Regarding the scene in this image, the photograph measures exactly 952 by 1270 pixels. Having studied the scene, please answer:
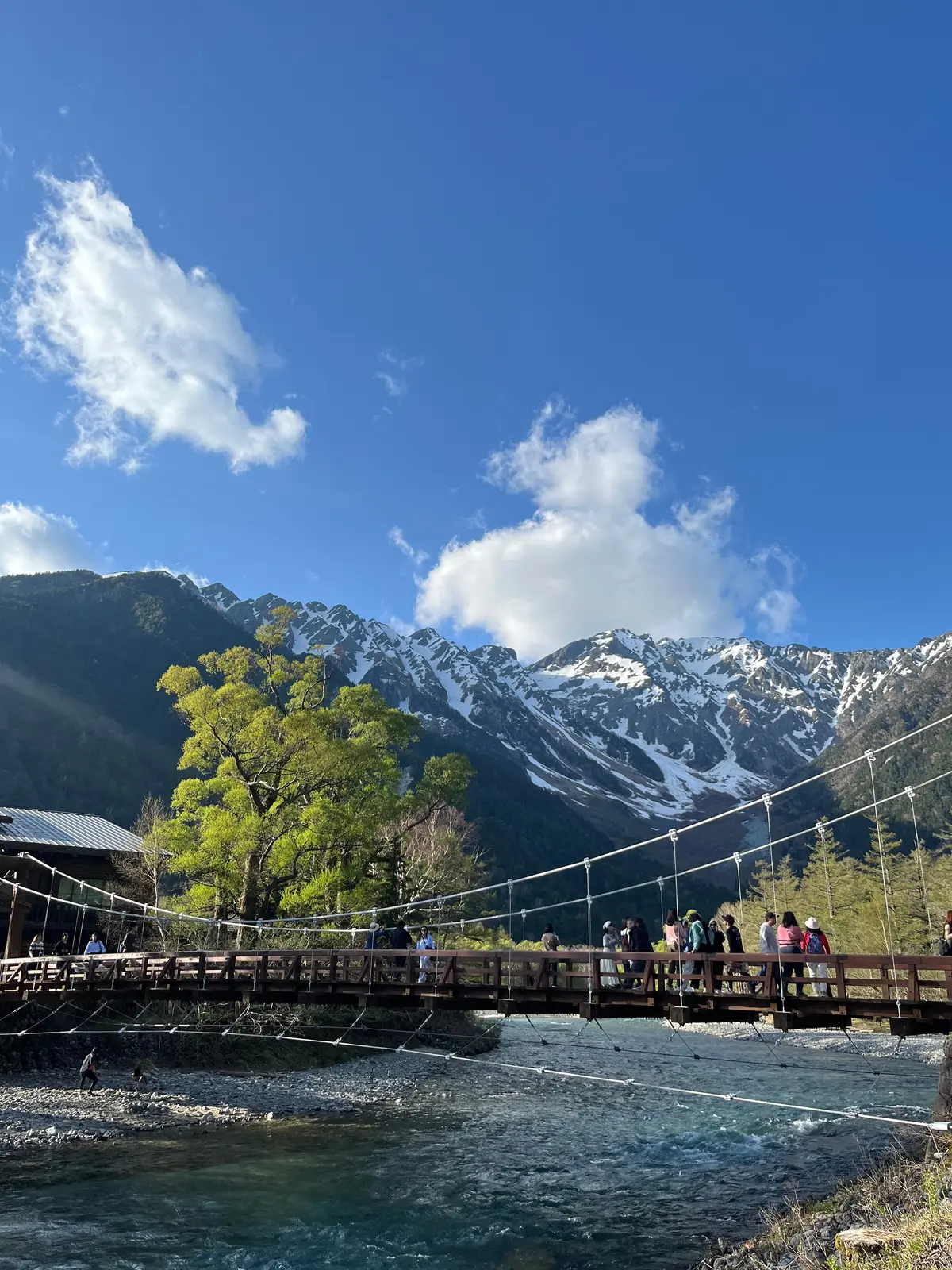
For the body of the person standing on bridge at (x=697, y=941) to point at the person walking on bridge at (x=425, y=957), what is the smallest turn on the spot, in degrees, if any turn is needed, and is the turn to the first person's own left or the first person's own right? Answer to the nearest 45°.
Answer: approximately 45° to the first person's own right

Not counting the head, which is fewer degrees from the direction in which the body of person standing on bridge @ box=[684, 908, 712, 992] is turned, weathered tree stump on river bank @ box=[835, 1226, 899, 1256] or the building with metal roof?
the building with metal roof

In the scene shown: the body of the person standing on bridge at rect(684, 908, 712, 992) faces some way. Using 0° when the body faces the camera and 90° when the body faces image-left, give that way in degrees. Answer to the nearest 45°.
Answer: approximately 90°

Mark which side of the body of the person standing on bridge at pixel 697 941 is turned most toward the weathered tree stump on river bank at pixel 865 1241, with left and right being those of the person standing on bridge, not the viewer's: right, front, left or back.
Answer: left

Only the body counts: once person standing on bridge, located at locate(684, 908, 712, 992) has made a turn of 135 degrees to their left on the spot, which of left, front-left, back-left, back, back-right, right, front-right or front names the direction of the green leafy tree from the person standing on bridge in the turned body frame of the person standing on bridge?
back

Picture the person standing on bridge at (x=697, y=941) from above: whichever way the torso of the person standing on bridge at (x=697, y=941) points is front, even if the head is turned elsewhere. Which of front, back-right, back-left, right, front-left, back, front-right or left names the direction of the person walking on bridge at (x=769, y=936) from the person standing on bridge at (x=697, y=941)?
back-right

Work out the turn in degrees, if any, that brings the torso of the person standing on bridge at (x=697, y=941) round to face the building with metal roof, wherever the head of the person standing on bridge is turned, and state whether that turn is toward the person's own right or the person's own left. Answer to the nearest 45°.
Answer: approximately 45° to the person's own right

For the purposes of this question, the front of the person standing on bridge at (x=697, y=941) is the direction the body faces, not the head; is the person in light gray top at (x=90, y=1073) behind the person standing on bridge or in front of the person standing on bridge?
in front

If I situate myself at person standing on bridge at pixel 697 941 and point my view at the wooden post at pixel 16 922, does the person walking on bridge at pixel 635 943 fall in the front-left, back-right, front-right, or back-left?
front-right
